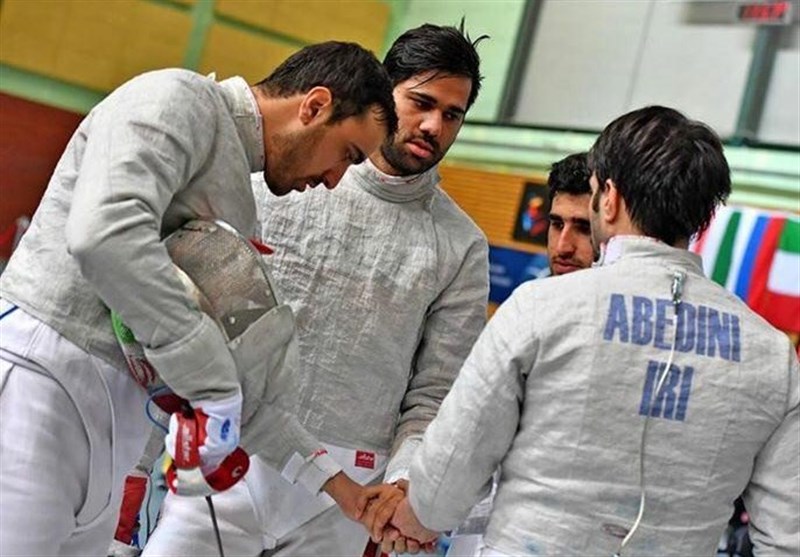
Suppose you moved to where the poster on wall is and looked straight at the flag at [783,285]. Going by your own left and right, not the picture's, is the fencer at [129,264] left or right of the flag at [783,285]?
right

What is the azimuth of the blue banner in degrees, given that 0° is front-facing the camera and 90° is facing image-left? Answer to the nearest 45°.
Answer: approximately 0°

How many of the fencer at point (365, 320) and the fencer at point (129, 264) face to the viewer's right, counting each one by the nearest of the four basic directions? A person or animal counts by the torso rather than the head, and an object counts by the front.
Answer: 1

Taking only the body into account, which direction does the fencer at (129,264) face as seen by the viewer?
to the viewer's right

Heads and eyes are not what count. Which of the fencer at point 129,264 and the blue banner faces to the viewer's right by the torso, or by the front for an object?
the fencer

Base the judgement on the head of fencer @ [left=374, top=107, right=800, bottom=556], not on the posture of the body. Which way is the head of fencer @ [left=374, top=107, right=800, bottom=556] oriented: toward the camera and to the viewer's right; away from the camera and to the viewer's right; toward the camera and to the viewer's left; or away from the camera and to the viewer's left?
away from the camera and to the viewer's left

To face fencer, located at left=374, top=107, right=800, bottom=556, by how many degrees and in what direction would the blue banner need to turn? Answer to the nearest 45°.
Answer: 0° — it already faces them

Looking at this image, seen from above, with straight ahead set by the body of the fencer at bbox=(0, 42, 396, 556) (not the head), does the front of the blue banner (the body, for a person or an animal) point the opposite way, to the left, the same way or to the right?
to the right

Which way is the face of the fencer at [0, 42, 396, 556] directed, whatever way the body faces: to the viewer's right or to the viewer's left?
to the viewer's right

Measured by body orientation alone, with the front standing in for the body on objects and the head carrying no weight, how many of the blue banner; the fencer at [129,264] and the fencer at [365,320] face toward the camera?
2

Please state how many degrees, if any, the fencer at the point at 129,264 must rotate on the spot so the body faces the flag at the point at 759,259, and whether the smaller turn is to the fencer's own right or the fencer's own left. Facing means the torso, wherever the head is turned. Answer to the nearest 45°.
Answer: approximately 45° to the fencer's own left

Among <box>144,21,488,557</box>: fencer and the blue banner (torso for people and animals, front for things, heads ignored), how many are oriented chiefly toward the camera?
2
